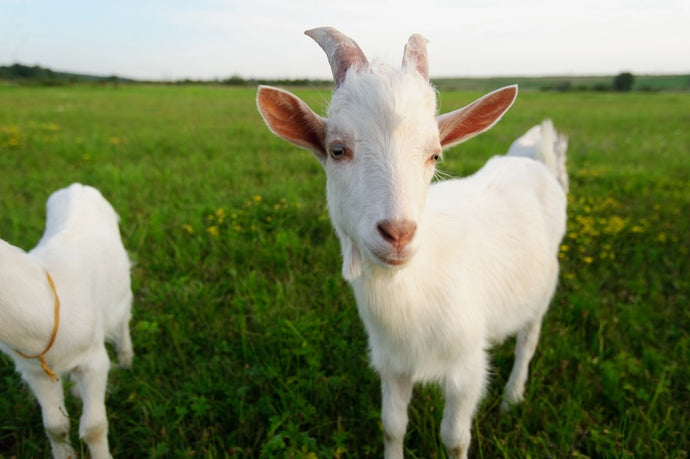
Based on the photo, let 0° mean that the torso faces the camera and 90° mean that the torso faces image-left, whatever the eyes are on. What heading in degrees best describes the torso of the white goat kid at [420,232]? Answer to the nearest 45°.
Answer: approximately 45°

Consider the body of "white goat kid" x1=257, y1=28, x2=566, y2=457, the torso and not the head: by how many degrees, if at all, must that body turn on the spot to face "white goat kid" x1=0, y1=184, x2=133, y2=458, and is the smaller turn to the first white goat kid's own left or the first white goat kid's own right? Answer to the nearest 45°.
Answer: approximately 45° to the first white goat kid's own right

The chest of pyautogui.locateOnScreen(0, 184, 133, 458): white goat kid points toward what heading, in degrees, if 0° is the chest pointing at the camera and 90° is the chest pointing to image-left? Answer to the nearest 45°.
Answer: approximately 45°
